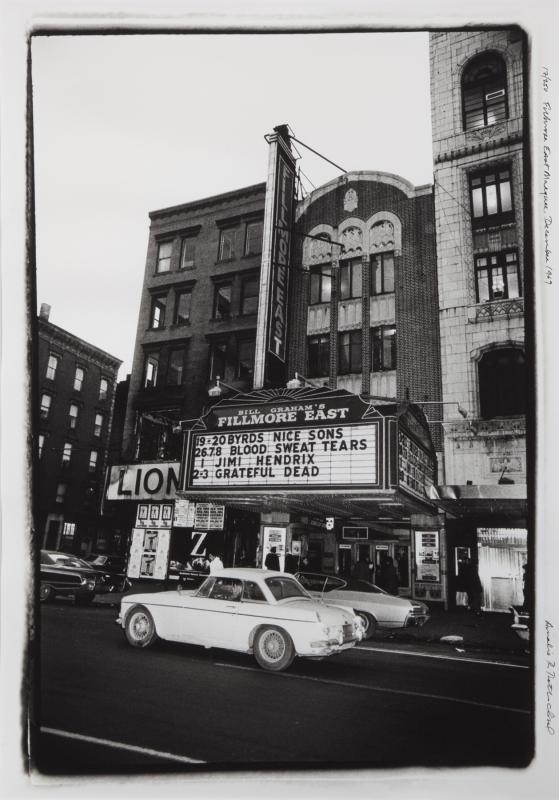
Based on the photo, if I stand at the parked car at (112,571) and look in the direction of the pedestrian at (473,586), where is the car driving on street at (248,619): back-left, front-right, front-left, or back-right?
front-right

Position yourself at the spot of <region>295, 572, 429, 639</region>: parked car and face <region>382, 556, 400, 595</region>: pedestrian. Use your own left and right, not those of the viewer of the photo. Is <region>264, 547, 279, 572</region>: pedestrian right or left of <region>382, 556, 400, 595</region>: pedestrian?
left

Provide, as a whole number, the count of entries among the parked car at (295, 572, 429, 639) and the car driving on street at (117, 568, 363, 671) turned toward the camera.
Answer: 0
